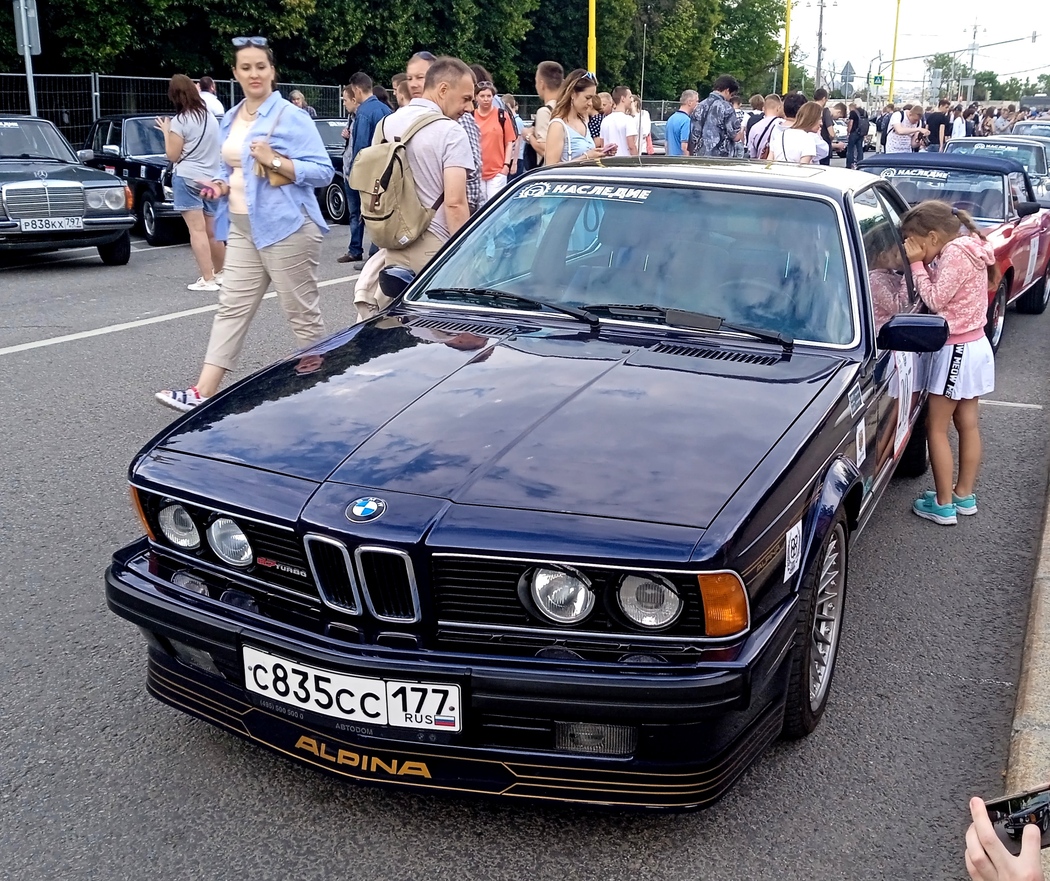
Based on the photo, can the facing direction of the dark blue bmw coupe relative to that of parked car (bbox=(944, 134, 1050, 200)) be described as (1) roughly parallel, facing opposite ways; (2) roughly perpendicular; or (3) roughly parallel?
roughly parallel

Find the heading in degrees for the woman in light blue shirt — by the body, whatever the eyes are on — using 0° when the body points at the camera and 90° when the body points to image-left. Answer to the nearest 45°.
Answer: approximately 45°

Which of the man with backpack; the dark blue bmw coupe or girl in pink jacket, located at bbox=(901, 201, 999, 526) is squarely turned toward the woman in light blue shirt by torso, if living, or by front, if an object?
the girl in pink jacket

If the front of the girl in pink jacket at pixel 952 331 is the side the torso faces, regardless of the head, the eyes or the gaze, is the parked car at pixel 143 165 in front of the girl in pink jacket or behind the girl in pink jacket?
in front

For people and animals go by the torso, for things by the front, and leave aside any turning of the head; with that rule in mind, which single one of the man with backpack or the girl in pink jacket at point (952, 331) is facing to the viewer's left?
the girl in pink jacket

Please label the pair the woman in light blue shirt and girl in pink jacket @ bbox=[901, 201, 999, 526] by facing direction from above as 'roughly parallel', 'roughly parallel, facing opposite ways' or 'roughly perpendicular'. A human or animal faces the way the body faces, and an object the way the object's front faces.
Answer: roughly perpendicular

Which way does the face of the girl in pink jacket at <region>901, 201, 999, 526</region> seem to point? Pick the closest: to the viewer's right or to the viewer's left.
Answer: to the viewer's left

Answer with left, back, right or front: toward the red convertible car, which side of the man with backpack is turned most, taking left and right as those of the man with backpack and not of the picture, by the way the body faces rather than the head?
front

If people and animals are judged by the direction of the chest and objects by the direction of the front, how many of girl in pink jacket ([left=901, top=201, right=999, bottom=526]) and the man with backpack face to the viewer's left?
1

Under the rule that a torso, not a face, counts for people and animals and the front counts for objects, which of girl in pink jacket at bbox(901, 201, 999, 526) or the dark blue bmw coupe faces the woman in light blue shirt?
the girl in pink jacket

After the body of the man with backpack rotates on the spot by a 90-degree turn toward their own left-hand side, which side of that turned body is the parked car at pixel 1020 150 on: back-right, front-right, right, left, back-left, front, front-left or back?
right

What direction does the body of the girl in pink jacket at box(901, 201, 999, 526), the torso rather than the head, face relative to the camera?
to the viewer's left

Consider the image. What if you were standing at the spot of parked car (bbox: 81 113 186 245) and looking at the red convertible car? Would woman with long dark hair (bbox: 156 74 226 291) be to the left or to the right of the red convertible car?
right

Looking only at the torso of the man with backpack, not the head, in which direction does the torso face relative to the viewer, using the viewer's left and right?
facing away from the viewer and to the right of the viewer

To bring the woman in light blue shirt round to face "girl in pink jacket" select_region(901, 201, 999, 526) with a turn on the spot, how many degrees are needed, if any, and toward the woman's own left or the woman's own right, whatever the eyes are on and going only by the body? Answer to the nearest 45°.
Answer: approximately 90° to the woman's own left

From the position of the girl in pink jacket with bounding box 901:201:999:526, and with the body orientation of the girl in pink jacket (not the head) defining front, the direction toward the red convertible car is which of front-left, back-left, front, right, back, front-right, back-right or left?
right

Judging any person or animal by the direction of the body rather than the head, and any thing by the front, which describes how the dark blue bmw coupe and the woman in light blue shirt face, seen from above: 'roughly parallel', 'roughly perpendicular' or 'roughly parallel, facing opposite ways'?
roughly parallel
